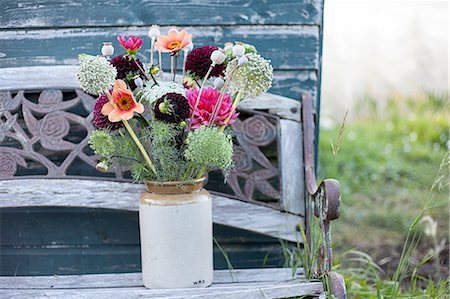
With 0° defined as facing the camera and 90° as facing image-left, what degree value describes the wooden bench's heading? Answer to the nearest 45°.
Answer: approximately 0°
